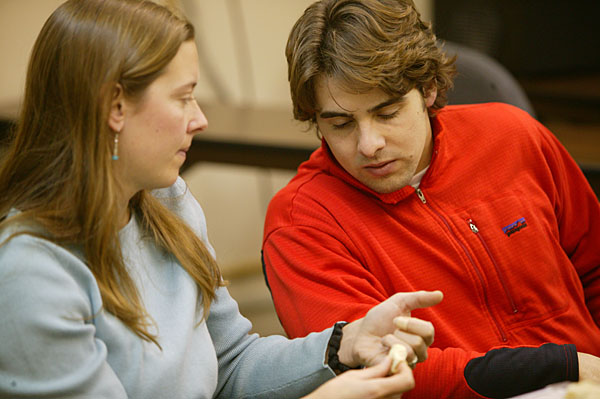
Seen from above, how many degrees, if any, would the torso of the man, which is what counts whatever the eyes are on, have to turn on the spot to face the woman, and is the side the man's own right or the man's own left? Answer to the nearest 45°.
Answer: approximately 45° to the man's own right

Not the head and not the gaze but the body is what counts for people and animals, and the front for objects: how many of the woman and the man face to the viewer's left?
0

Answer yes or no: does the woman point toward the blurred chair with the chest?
no

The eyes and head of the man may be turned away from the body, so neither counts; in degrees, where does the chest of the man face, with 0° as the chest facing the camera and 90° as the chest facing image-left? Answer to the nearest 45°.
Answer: approximately 0°

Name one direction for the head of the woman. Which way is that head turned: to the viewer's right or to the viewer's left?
to the viewer's right

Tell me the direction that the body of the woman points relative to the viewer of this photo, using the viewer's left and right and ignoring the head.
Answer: facing the viewer and to the right of the viewer

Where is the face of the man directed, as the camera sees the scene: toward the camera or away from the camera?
toward the camera
